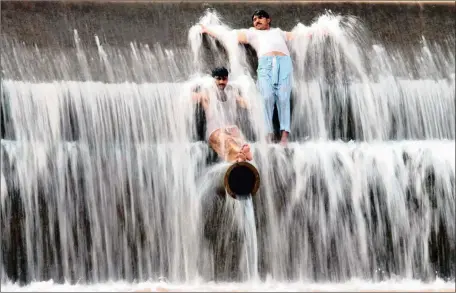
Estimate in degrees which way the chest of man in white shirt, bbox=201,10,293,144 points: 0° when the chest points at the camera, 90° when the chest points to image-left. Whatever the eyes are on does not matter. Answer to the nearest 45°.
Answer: approximately 0°

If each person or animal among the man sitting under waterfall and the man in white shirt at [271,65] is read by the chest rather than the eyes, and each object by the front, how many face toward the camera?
2

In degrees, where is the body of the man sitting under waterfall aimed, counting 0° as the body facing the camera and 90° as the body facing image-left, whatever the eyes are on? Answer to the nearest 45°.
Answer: approximately 0°

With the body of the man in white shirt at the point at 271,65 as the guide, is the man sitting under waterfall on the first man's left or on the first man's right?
on the first man's right
